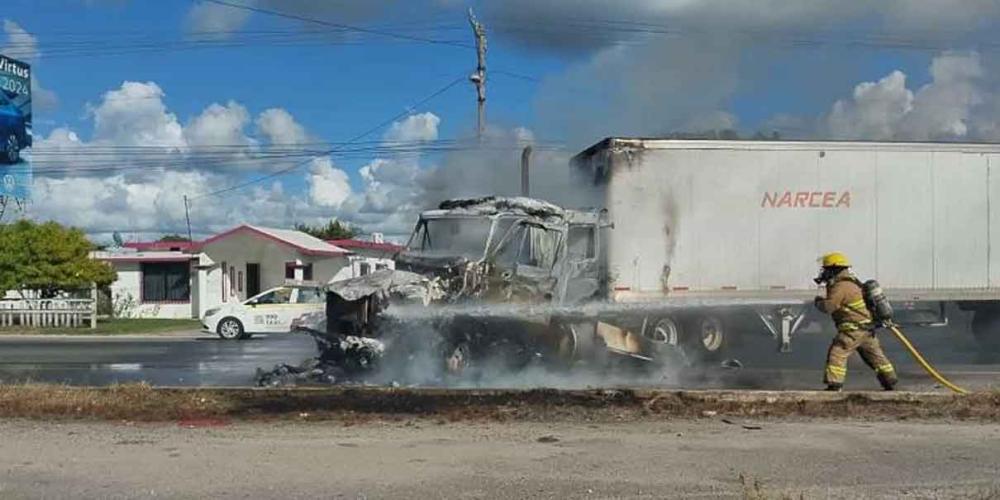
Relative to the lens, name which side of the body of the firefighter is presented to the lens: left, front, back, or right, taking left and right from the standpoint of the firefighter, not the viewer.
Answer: left

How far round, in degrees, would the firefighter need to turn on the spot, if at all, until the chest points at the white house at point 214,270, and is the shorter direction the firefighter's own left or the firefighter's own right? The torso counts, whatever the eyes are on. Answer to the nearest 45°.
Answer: approximately 45° to the firefighter's own right

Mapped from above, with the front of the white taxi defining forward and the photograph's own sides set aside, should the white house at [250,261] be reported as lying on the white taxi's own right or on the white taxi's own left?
on the white taxi's own right

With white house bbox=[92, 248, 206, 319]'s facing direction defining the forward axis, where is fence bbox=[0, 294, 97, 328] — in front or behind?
in front

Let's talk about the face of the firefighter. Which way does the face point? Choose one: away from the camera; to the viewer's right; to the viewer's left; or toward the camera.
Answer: to the viewer's left

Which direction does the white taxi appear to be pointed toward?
to the viewer's left

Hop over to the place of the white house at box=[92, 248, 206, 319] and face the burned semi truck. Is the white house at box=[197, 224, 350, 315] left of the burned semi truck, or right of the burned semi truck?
left

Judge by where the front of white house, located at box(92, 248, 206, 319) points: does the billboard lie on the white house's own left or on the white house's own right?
on the white house's own right

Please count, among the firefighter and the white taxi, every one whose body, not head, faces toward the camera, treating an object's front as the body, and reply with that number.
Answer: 0

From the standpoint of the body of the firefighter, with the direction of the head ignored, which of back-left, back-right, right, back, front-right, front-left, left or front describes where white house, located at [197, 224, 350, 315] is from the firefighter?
front-right

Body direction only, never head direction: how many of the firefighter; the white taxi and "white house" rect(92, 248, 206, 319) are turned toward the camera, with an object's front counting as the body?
1

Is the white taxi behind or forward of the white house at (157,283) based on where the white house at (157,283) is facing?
forward

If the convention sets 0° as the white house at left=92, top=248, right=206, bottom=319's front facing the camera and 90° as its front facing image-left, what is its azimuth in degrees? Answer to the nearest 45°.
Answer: approximately 0°
